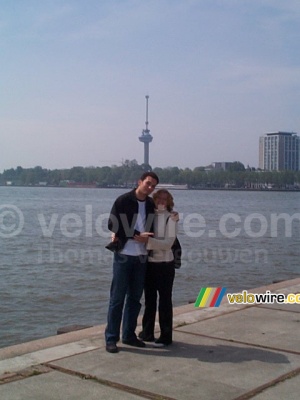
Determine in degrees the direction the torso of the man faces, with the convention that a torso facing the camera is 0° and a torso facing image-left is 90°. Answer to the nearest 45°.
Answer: approximately 315°

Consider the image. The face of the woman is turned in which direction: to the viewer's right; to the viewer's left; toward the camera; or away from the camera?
toward the camera
